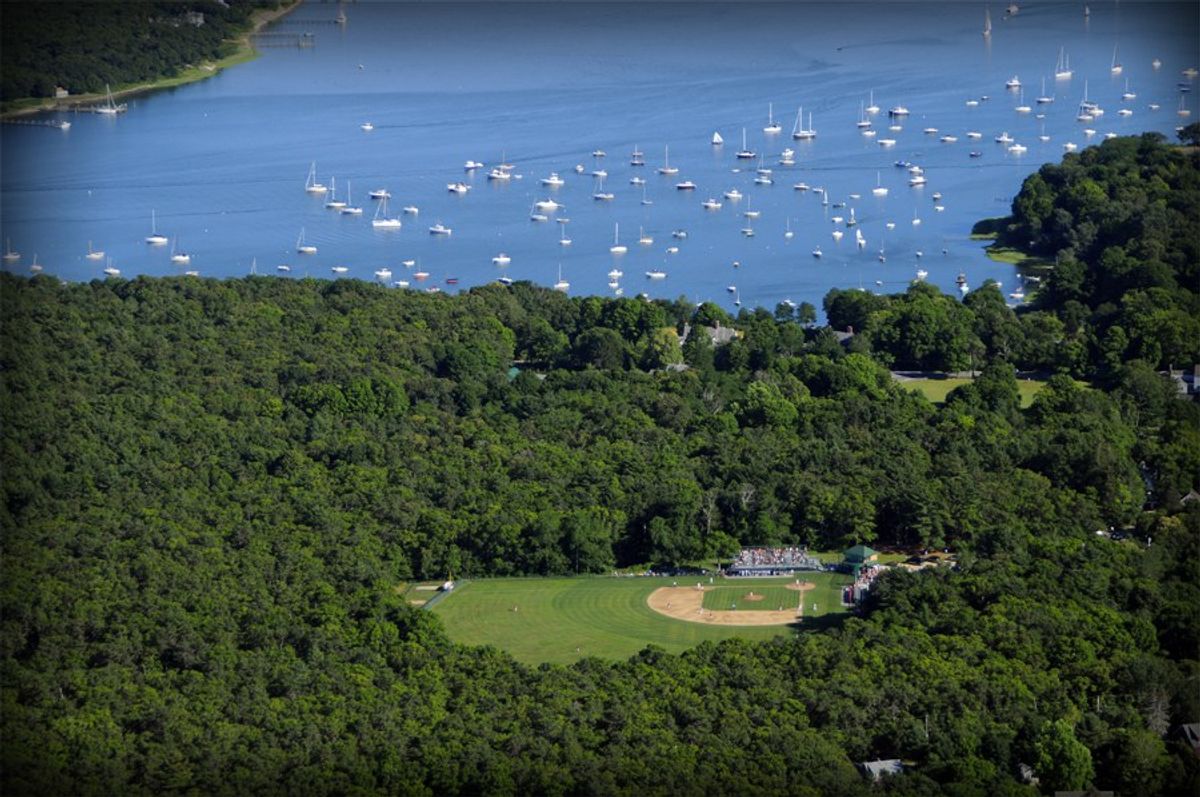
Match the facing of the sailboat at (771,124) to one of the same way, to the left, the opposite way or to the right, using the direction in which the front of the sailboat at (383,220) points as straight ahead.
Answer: the same way

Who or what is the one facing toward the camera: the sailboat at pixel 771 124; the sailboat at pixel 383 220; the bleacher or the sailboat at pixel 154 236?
the bleacher

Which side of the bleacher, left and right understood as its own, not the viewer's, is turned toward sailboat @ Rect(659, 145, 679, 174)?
back

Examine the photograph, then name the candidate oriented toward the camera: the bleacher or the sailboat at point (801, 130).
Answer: the bleacher

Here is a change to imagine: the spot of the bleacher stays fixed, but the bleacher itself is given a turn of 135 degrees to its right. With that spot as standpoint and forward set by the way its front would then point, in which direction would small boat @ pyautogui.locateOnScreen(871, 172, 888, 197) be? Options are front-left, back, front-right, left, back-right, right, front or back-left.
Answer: front-right

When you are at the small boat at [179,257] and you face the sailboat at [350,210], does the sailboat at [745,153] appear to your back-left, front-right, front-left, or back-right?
front-right

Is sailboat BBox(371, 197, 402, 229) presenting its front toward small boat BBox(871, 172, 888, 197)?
no

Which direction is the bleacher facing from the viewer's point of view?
toward the camera
